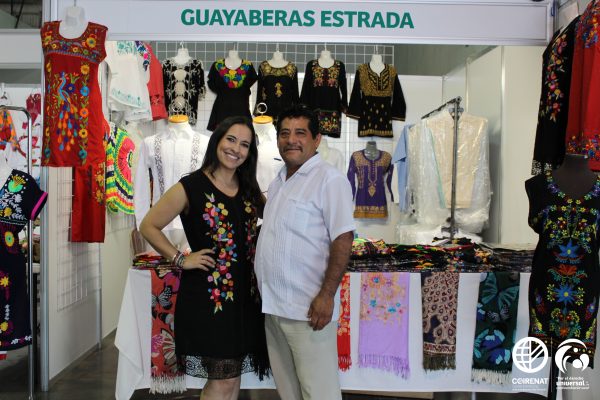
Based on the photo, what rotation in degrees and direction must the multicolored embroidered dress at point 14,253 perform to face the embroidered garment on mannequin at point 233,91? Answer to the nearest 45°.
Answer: approximately 135° to its left

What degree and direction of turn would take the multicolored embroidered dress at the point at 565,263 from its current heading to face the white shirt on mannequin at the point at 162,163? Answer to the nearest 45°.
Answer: approximately 90° to its right

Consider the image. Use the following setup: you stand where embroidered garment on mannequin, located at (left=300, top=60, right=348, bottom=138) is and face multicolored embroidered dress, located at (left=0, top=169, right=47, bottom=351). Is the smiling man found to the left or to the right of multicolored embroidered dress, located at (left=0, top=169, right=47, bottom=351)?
left

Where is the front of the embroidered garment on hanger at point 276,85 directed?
toward the camera

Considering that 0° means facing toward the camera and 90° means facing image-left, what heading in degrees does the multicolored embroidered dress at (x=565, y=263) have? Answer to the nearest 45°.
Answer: approximately 0°

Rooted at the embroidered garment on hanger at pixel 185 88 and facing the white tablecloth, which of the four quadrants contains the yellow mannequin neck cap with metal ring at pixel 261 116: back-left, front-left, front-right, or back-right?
front-left

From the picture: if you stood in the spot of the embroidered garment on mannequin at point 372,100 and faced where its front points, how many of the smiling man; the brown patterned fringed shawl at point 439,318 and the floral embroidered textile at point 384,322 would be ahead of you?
3

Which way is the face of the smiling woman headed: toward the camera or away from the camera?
toward the camera

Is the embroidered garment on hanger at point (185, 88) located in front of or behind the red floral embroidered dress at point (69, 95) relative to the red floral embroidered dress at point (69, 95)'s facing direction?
behind

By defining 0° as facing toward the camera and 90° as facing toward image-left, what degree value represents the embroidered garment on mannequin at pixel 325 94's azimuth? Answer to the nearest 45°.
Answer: approximately 0°

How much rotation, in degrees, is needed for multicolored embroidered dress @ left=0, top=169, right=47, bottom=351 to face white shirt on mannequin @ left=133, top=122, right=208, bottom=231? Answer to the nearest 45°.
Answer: approximately 135° to its left

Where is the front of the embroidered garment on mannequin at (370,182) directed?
toward the camera

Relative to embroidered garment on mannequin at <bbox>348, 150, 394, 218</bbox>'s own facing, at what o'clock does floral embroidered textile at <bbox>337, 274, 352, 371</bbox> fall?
The floral embroidered textile is roughly at 12 o'clock from the embroidered garment on mannequin.
